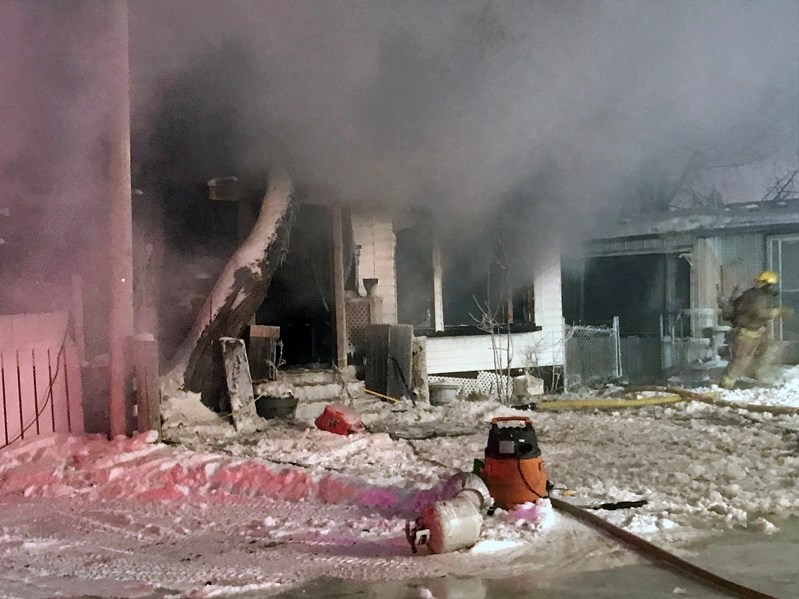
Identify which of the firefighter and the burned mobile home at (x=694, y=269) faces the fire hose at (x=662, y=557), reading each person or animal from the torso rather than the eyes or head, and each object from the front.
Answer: the burned mobile home

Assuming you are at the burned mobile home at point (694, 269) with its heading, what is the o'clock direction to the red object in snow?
The red object in snow is roughly at 1 o'clock from the burned mobile home.

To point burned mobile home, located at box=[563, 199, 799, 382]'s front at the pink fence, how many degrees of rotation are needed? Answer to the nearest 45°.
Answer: approximately 45° to its right

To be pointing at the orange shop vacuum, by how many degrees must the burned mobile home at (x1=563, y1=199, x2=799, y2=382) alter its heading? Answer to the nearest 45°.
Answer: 0° — it already faces it

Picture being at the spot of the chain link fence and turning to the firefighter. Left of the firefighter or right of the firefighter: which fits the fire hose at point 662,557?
right

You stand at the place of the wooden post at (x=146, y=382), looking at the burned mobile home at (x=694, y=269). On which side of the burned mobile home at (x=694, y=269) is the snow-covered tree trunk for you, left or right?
left

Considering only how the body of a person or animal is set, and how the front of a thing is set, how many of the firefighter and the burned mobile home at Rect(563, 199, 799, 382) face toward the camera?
1

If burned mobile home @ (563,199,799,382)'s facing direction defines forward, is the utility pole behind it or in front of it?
in front

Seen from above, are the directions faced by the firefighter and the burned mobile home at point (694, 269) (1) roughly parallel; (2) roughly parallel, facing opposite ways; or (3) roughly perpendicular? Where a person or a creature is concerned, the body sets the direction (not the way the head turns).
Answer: roughly perpendicular
